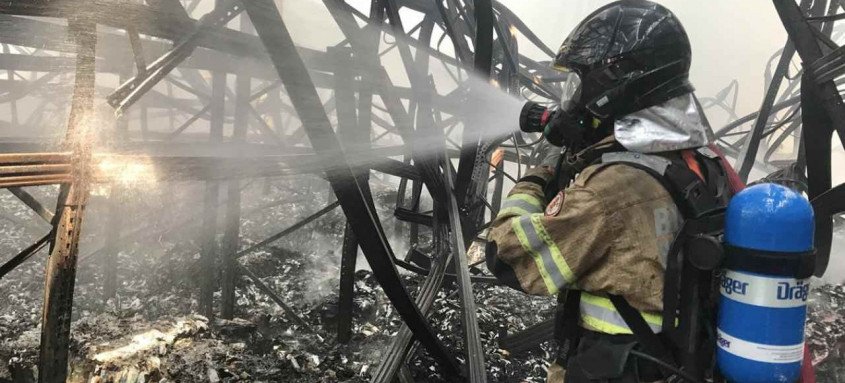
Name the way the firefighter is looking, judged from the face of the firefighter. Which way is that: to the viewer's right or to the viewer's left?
to the viewer's left

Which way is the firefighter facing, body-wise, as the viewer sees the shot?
to the viewer's left
